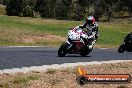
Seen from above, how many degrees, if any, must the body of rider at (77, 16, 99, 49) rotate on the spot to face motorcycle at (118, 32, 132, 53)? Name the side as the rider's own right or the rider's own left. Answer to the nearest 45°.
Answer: approximately 180°

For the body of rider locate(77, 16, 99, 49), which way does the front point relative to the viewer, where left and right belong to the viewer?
facing the viewer and to the left of the viewer

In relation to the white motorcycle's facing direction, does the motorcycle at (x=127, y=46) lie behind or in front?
behind
